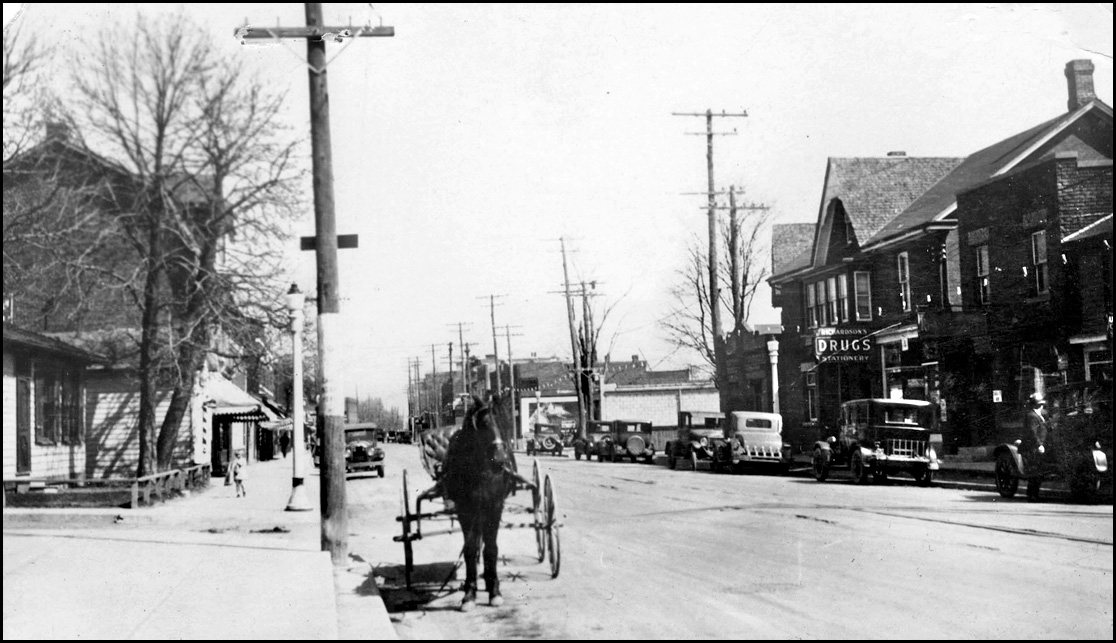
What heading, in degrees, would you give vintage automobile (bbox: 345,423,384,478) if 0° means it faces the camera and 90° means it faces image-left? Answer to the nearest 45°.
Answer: approximately 0°

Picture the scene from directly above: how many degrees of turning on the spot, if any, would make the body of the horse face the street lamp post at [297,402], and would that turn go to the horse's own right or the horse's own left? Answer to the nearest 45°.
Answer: approximately 180°

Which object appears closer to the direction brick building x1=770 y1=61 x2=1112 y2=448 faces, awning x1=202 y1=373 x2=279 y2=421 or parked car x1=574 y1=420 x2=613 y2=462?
the awning

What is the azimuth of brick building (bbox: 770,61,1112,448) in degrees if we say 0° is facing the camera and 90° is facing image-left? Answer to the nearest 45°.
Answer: approximately 45°
